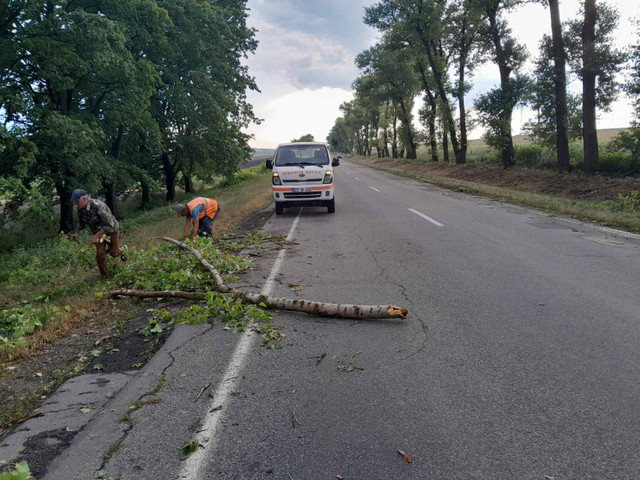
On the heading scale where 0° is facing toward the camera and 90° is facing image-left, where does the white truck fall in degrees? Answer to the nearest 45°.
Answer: approximately 0°

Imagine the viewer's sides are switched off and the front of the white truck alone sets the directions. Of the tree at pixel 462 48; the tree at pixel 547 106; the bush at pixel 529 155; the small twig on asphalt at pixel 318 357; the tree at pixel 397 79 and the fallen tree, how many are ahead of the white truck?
2

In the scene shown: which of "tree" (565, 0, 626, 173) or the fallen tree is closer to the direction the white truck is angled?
the fallen tree

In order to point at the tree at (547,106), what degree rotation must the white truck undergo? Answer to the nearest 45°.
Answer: approximately 135° to its left

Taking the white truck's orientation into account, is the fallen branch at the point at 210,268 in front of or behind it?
in front

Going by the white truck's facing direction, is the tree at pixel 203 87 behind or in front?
behind

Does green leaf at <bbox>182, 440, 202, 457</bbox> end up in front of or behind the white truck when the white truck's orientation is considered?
in front

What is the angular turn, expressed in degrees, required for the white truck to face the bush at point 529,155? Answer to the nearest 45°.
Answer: approximately 135° to its left

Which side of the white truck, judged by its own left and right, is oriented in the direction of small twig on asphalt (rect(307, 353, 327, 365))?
front

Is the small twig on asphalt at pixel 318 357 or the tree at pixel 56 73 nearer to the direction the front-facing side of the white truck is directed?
the small twig on asphalt

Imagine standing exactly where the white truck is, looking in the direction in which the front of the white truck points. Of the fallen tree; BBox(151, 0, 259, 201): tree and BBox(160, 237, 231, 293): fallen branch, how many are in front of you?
2

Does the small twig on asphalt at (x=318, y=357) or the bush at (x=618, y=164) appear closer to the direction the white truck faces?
the small twig on asphalt

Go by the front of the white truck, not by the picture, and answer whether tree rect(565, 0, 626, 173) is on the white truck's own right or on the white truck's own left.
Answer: on the white truck's own left

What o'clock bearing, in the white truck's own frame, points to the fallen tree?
The fallen tree is roughly at 12 o'clock from the white truck.

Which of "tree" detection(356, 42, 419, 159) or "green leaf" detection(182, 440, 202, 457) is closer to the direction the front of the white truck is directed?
the green leaf
